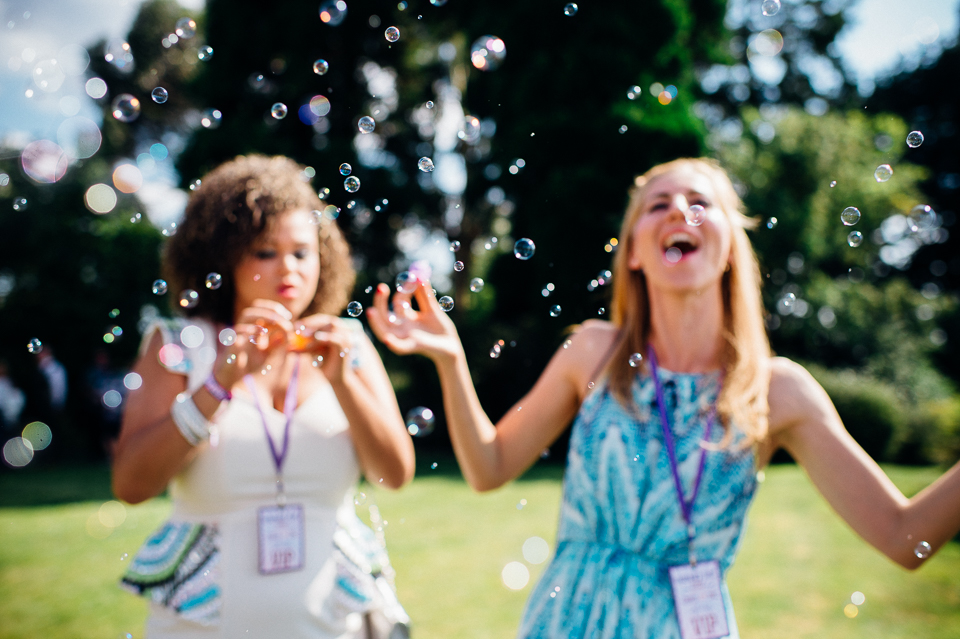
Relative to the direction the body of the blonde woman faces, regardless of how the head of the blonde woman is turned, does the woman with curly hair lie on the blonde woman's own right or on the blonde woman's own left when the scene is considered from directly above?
on the blonde woman's own right

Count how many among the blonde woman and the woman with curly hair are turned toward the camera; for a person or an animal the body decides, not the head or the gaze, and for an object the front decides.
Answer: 2

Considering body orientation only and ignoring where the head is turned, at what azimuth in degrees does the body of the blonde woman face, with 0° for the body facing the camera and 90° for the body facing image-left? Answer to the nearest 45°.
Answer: approximately 0°

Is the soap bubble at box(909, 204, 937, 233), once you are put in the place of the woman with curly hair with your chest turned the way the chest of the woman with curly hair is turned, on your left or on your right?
on your left
